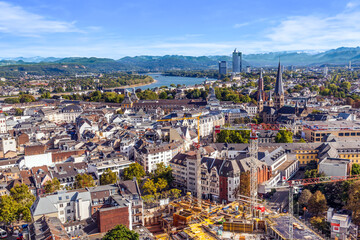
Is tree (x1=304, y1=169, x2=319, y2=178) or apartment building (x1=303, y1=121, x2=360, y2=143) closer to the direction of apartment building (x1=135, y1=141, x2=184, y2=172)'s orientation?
the tree

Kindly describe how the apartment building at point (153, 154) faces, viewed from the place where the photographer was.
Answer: facing the viewer and to the right of the viewer

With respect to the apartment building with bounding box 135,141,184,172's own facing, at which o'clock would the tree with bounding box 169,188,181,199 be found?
The tree is roughly at 1 o'clock from the apartment building.

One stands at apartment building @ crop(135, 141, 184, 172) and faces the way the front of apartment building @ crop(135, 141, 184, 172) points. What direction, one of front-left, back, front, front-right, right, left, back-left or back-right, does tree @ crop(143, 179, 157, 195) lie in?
front-right

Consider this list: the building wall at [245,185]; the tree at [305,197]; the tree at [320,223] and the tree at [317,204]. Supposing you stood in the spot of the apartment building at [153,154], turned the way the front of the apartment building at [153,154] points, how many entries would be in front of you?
4

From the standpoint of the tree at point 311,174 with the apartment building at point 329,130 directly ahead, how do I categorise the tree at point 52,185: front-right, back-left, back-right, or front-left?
back-left

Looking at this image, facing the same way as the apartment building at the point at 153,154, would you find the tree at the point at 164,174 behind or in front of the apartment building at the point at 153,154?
in front

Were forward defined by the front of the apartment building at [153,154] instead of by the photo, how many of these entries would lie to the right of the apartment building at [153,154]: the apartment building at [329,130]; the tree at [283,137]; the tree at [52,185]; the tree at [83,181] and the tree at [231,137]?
2

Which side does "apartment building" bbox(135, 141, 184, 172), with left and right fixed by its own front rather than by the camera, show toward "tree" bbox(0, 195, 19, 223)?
right

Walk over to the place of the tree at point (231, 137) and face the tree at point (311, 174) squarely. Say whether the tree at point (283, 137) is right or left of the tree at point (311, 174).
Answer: left

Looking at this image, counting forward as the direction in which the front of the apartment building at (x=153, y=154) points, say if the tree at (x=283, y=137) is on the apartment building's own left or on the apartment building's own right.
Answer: on the apartment building's own left

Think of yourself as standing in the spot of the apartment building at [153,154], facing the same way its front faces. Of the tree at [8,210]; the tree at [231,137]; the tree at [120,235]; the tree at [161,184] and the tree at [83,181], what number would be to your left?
1

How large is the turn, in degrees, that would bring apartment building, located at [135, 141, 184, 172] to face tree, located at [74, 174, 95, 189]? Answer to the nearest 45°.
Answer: approximately 90° to its right

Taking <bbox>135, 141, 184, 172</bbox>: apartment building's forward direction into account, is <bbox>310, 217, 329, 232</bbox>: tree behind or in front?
in front

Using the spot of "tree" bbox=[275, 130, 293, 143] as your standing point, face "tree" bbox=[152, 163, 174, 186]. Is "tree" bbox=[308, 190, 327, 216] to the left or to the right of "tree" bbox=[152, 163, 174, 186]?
left
